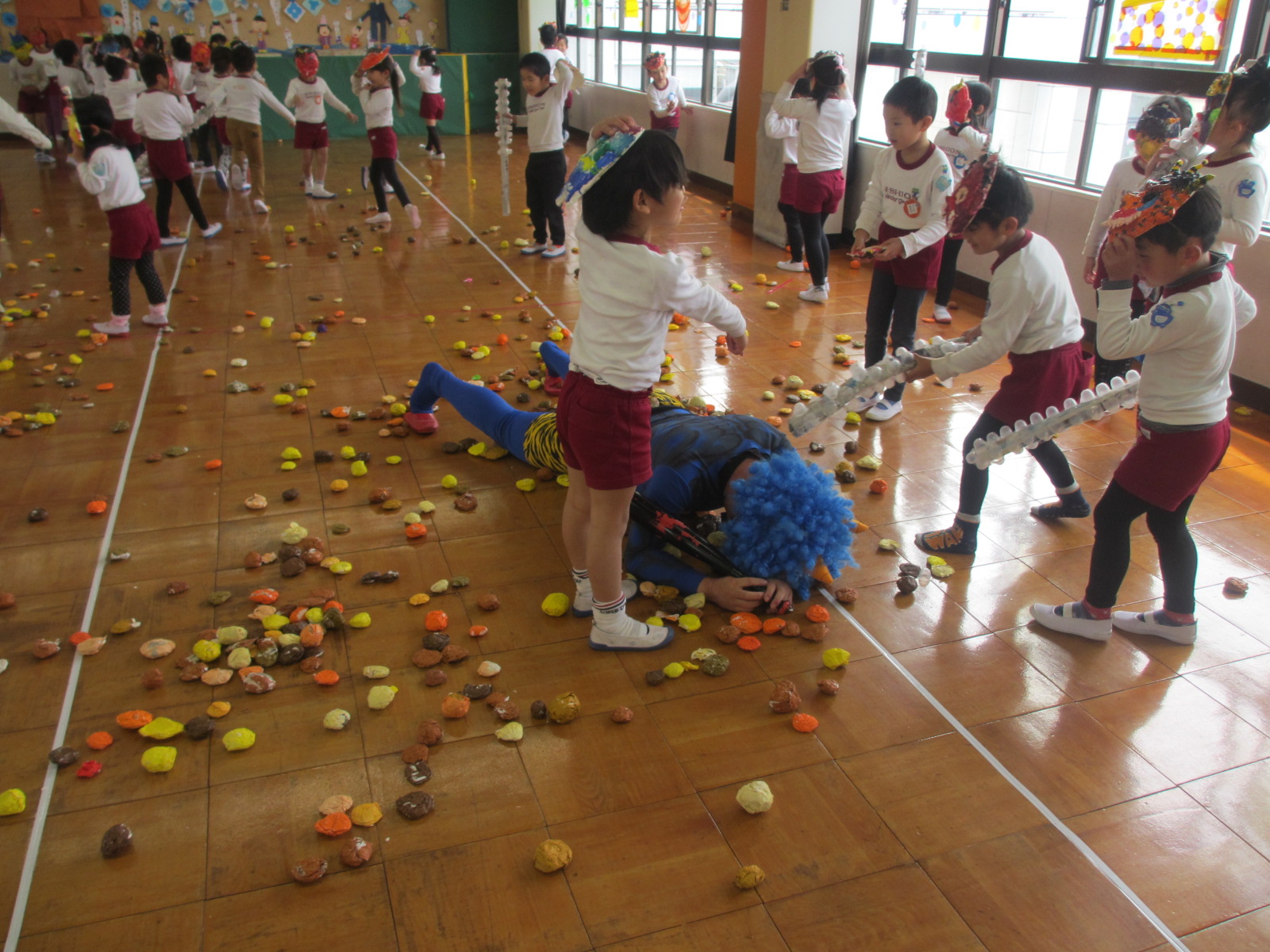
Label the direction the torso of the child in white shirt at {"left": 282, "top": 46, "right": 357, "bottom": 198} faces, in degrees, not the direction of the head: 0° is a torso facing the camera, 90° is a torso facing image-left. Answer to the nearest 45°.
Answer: approximately 0°

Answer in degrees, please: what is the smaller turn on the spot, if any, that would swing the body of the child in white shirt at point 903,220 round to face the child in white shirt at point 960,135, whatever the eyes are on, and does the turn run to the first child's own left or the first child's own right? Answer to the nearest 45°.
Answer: approximately 135° to the first child's own right

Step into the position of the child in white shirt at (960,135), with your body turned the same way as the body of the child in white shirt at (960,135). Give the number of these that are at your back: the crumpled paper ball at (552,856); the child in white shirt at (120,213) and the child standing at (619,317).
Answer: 0

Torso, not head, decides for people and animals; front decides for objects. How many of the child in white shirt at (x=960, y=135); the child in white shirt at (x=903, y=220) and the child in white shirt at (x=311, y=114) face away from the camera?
0

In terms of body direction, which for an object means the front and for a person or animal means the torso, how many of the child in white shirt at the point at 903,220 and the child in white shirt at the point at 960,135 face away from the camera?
0

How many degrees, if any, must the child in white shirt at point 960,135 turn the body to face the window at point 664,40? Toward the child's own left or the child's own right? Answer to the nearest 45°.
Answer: approximately 90° to the child's own right

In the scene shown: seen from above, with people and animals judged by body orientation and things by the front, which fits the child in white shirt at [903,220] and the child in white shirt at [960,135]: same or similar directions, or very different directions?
same or similar directions

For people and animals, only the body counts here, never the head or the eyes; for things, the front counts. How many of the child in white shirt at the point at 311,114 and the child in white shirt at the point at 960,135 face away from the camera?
0

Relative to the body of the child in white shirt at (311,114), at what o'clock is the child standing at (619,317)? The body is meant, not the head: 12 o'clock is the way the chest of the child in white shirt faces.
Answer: The child standing is roughly at 12 o'clock from the child in white shirt.

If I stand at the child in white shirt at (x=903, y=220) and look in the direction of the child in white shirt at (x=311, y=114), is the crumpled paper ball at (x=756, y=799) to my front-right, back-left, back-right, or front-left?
back-left

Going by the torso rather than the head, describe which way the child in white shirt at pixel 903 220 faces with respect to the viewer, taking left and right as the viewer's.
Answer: facing the viewer and to the left of the viewer

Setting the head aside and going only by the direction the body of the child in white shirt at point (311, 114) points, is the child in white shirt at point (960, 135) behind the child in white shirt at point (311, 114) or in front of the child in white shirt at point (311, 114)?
in front

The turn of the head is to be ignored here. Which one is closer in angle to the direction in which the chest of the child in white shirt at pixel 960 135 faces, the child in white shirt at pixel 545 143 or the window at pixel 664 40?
the child in white shirt

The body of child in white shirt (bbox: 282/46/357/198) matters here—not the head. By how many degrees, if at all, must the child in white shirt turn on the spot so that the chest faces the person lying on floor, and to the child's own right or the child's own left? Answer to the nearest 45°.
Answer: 0° — they already face them

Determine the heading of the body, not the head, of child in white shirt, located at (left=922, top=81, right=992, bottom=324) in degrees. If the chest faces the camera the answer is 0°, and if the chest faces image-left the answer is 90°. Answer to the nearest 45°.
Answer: approximately 45°

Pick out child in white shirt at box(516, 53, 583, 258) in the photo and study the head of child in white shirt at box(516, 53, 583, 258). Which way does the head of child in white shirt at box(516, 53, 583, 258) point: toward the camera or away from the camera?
toward the camera
